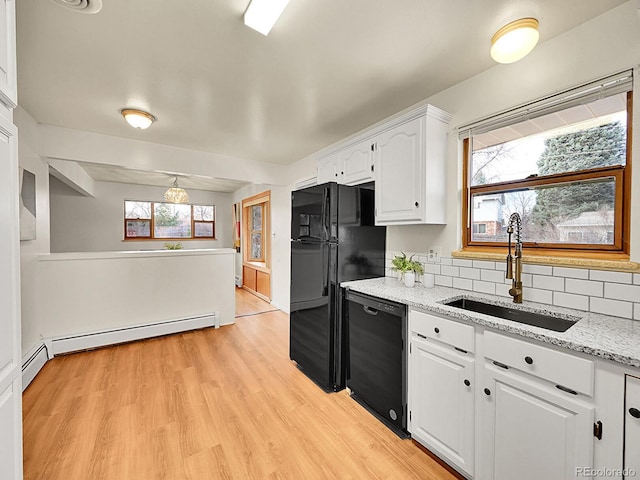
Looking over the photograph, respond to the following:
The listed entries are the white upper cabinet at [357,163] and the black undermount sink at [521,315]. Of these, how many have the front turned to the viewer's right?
0

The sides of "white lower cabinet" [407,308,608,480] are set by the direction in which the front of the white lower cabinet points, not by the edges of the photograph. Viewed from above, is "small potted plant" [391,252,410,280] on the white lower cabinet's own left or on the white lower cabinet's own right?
on the white lower cabinet's own right

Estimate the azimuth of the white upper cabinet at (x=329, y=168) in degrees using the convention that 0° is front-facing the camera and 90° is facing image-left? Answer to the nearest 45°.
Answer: approximately 45°

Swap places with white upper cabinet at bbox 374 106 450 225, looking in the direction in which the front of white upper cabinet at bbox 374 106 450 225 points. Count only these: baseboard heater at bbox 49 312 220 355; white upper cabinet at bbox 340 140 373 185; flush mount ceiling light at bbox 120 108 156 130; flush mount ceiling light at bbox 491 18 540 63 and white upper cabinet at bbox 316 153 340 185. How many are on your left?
1

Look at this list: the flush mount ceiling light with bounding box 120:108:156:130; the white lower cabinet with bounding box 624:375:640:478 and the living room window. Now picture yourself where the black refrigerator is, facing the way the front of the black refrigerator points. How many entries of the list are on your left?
1

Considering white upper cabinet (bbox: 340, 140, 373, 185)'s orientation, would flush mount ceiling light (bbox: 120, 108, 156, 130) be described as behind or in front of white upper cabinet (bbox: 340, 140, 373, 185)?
in front

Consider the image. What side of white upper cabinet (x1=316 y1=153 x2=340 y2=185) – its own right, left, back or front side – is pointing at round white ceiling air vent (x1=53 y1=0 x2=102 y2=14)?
front

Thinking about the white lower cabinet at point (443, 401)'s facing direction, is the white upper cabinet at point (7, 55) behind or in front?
in front

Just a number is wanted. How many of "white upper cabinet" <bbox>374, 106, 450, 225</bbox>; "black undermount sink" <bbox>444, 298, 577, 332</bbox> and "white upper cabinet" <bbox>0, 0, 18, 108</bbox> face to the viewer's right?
1

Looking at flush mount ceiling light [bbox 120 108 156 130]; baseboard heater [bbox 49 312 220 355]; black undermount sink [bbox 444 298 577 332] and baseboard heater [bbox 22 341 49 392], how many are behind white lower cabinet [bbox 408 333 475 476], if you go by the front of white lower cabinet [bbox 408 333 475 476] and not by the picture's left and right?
1

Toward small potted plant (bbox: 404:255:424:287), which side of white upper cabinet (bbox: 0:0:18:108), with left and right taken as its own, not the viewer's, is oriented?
front

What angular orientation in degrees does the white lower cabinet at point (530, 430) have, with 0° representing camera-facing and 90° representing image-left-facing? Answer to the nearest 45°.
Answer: approximately 45°
